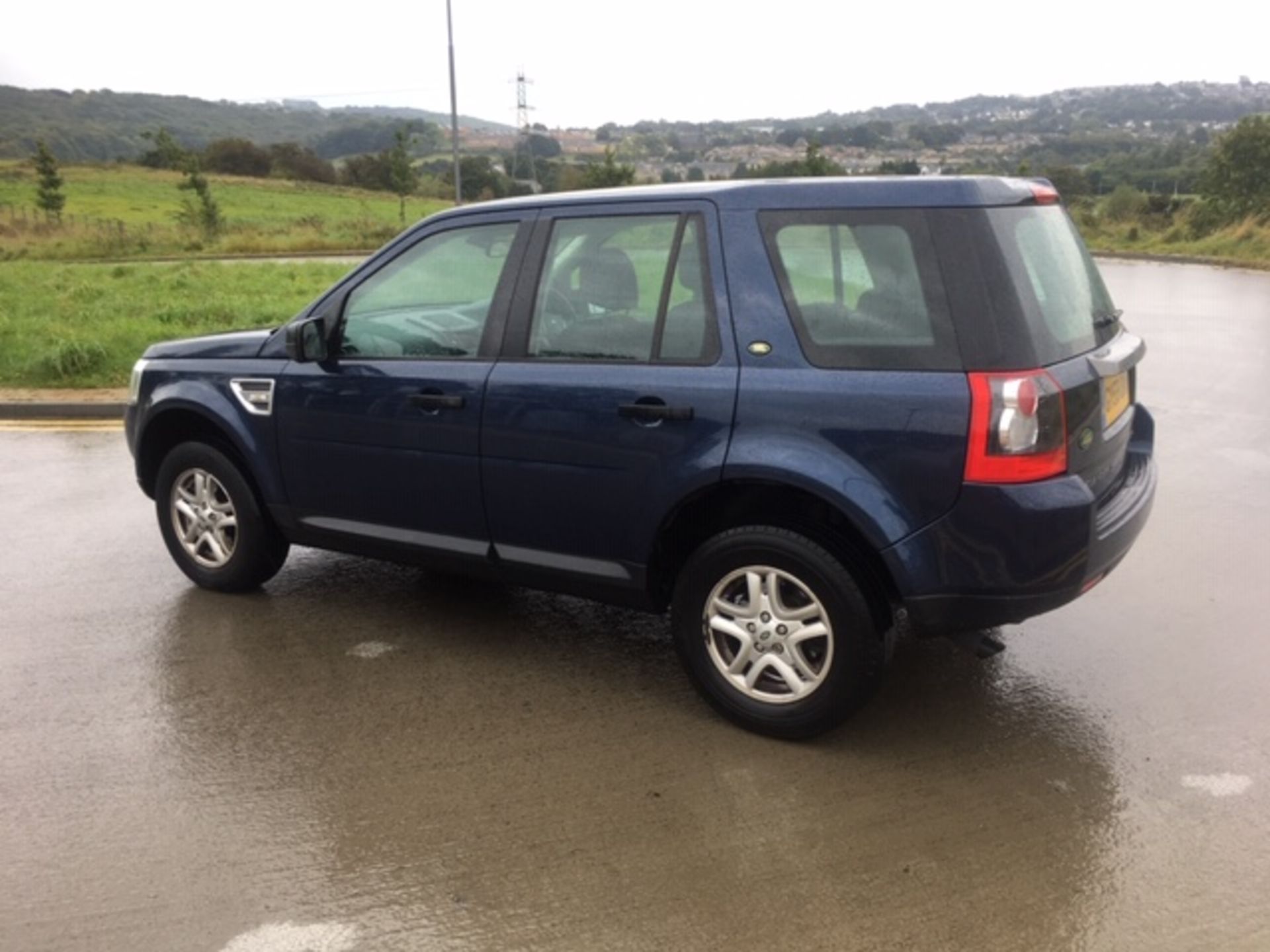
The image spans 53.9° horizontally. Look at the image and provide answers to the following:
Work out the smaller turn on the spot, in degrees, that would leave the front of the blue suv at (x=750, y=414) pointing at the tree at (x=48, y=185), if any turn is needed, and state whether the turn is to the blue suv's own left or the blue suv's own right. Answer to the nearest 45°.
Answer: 0° — it already faces it

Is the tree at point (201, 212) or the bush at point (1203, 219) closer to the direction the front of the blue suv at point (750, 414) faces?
the tree

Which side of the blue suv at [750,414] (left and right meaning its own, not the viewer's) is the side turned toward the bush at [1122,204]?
right

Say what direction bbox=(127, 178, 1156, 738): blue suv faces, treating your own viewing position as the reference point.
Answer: facing away from the viewer and to the left of the viewer

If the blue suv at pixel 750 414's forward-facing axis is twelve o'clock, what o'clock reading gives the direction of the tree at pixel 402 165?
The tree is roughly at 1 o'clock from the blue suv.

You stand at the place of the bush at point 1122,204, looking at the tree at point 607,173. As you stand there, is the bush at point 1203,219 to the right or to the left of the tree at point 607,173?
left

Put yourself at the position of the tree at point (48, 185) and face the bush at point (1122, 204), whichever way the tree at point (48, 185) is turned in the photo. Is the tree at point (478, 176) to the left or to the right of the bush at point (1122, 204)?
left

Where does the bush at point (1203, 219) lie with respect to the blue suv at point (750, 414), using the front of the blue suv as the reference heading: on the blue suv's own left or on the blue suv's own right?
on the blue suv's own right

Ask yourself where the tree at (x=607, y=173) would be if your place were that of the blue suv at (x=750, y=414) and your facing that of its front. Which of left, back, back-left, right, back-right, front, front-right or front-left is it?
front-right

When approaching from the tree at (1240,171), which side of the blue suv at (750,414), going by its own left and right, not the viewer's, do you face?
right
